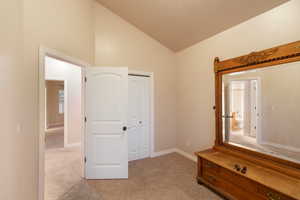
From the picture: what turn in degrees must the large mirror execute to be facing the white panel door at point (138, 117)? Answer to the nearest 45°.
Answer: approximately 45° to its right

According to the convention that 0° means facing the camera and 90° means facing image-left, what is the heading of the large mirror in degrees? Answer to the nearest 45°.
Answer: approximately 45°
